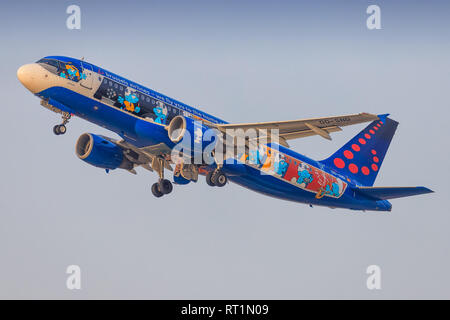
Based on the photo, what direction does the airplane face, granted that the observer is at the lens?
facing the viewer and to the left of the viewer
